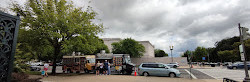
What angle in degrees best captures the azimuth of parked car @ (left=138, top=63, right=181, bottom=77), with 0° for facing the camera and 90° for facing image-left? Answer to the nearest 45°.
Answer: approximately 270°

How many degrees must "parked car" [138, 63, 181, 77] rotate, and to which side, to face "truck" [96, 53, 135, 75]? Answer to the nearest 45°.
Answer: approximately 135° to its left

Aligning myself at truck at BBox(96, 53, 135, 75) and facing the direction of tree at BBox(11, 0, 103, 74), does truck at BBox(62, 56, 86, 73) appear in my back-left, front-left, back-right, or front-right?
front-right

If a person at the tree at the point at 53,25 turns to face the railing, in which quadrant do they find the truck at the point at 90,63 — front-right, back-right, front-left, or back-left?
back-left

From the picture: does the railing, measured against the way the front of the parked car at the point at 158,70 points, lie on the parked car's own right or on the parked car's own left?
on the parked car's own right

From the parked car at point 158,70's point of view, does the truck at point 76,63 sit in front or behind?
behind

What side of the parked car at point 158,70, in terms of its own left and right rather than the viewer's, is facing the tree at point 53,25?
back

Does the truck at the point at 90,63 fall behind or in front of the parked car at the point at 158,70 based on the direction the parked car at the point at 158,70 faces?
behind
